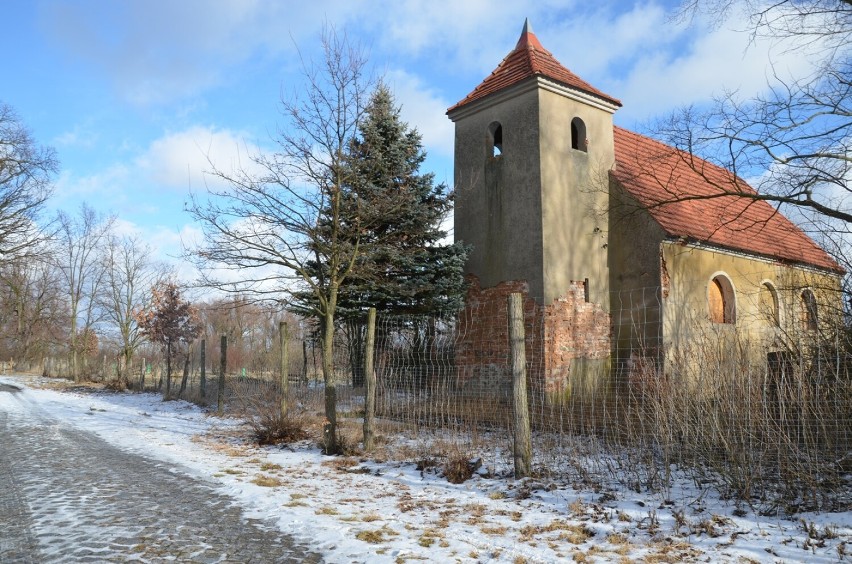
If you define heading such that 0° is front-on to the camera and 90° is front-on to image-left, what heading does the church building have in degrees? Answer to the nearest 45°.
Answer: approximately 45°

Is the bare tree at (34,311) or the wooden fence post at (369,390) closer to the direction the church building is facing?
the wooden fence post

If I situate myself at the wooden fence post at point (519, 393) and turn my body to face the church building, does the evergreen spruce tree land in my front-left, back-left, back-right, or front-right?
front-left

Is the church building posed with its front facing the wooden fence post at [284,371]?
yes

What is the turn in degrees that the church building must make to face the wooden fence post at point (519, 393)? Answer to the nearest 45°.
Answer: approximately 45° to its left

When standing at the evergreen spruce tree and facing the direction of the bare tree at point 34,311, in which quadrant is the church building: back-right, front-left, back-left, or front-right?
back-right

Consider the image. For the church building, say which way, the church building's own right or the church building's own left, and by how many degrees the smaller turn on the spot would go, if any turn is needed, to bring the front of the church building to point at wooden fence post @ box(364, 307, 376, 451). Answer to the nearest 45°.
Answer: approximately 45° to the church building's own left

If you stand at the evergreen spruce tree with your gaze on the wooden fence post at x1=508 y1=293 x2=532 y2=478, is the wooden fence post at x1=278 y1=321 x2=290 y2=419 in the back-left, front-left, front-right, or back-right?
front-right

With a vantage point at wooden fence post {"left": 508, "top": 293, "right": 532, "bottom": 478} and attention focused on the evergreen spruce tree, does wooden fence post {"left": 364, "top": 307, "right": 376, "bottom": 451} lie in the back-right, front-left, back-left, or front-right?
front-left

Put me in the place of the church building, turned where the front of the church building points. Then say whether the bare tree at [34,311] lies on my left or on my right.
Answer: on my right
